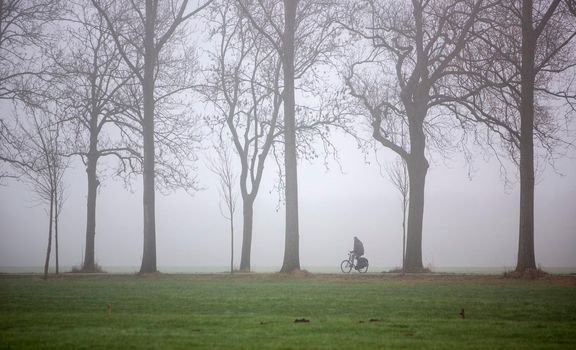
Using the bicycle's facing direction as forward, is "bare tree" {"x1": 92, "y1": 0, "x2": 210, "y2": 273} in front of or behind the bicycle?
in front

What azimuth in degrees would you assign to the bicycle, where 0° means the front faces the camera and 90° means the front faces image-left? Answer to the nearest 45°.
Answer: approximately 90°
